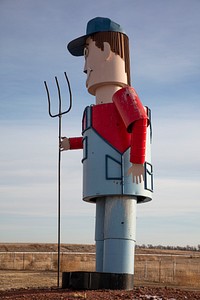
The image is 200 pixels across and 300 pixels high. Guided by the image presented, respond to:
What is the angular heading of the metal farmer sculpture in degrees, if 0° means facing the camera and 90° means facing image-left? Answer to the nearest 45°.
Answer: approximately 90°
